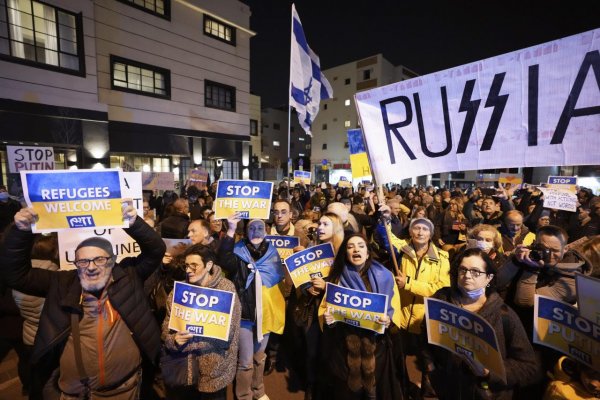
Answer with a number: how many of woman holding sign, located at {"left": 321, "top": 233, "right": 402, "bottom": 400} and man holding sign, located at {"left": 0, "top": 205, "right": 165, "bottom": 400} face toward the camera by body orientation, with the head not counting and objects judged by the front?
2

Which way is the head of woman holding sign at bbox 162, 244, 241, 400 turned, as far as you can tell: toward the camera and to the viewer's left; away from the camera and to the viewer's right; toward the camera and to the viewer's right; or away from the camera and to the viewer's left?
toward the camera and to the viewer's left

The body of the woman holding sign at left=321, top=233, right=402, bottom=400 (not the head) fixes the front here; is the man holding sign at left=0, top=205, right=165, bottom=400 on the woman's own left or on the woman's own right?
on the woman's own right

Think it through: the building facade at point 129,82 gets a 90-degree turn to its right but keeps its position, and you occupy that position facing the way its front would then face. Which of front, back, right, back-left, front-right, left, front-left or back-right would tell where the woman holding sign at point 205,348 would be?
front-left

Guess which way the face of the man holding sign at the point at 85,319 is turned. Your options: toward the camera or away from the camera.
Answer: toward the camera

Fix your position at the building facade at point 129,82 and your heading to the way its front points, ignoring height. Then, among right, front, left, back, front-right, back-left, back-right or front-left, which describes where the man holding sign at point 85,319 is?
front-right

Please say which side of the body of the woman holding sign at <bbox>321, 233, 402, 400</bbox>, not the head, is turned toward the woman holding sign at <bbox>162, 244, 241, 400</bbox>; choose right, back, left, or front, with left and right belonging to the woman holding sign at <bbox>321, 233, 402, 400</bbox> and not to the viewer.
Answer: right

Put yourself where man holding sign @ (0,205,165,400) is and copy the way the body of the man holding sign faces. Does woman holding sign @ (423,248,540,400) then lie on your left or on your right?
on your left

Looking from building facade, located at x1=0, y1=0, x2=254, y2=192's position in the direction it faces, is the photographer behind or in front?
in front

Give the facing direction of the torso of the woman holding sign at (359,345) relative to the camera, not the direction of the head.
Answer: toward the camera

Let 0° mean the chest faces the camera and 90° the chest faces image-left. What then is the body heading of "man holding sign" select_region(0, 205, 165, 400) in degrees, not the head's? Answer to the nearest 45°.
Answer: approximately 0°

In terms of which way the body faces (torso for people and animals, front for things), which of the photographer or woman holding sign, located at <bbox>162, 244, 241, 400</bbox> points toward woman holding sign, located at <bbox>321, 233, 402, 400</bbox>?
the photographer

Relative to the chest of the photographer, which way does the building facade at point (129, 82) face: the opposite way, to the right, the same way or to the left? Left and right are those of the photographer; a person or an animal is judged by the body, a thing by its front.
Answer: the opposite way

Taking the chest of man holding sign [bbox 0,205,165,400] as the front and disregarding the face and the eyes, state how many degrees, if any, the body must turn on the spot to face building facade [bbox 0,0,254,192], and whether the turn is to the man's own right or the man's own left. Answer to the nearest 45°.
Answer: approximately 180°
